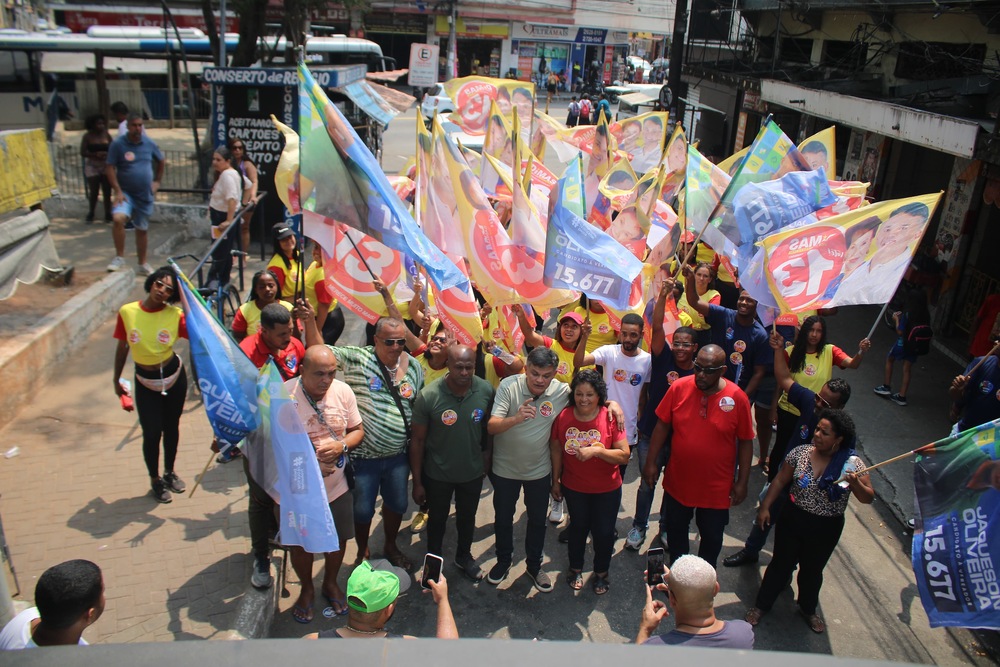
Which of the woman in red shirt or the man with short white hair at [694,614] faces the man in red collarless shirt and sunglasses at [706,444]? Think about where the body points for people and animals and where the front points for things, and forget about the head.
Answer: the man with short white hair

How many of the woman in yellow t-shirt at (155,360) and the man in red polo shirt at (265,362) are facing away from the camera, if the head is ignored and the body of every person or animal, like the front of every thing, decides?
0

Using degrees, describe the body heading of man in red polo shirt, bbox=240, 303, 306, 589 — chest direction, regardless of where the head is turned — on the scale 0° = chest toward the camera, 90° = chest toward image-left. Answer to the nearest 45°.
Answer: approximately 315°

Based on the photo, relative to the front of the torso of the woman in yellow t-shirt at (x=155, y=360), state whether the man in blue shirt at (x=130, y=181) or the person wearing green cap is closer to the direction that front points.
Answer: the person wearing green cap

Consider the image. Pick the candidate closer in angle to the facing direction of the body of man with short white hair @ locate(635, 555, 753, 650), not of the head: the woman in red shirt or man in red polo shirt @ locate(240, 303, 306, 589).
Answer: the woman in red shirt

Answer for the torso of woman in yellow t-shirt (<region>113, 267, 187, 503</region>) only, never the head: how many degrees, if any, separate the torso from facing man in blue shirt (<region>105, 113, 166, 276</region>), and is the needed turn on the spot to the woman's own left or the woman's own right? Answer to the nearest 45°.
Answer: approximately 180°

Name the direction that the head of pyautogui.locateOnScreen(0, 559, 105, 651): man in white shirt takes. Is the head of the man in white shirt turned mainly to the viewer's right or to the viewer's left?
to the viewer's right

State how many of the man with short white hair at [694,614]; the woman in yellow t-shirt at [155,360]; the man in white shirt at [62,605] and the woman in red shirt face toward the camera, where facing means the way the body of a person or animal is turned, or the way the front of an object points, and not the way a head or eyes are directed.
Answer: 2

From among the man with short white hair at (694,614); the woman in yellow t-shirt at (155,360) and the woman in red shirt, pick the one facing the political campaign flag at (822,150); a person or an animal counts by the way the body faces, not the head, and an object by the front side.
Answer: the man with short white hair

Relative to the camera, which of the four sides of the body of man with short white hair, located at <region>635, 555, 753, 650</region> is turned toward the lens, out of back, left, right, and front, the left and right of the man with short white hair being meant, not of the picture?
back

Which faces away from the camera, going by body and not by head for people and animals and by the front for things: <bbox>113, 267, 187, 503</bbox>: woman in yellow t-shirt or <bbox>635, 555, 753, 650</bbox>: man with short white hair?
the man with short white hair
